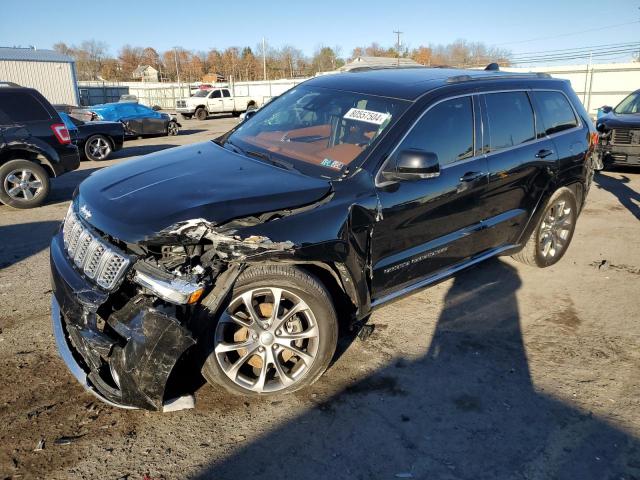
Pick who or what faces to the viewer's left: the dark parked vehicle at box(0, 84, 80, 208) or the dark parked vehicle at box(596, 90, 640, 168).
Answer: the dark parked vehicle at box(0, 84, 80, 208)

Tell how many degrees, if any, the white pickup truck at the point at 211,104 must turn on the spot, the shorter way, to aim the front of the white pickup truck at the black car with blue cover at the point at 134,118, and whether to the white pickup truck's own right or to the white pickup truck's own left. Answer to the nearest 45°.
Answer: approximately 45° to the white pickup truck's own left

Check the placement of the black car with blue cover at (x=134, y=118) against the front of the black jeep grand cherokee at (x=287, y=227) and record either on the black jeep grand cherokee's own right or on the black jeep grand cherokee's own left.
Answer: on the black jeep grand cherokee's own right

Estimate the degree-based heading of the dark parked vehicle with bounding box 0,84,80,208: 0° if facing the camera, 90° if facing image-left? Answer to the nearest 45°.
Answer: approximately 90°

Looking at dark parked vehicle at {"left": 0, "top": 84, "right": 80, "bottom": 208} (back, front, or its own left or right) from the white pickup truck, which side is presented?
right

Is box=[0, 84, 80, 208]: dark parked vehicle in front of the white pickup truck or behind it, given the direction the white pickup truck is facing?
in front

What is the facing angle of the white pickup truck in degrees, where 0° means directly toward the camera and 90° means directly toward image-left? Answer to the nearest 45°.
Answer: approximately 45°

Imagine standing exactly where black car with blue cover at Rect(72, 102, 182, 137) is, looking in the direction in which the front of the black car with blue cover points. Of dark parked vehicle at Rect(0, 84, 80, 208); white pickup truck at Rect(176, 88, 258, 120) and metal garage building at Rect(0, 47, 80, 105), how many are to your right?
1
